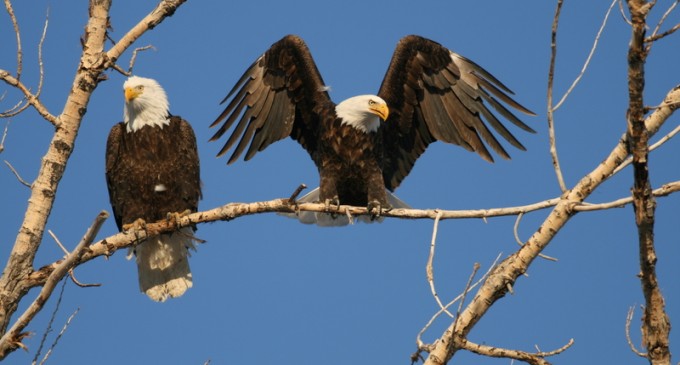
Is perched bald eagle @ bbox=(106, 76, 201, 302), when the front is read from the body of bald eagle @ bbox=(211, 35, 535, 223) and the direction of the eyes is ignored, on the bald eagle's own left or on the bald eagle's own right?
on the bald eagle's own right

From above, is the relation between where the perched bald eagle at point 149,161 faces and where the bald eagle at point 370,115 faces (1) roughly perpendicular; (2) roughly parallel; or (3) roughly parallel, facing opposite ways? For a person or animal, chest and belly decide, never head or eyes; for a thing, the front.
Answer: roughly parallel

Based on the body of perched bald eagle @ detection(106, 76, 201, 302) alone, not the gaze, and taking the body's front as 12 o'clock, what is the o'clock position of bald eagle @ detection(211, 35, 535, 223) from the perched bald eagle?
The bald eagle is roughly at 9 o'clock from the perched bald eagle.

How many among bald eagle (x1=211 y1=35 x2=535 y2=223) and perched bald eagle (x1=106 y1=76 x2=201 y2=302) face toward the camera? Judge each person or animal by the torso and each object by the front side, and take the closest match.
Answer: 2

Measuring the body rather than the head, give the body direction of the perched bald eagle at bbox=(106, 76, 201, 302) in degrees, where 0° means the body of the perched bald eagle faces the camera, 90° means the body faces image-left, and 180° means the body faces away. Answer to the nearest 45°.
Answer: approximately 0°

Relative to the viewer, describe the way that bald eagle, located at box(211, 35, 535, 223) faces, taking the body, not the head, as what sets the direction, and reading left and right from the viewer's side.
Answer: facing the viewer
